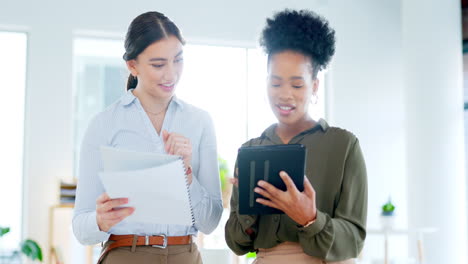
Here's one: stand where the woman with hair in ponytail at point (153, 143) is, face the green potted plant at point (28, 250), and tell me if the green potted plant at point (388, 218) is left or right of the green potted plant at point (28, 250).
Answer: right

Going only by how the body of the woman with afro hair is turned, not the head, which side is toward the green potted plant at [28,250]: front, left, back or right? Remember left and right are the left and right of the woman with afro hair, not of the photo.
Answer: right

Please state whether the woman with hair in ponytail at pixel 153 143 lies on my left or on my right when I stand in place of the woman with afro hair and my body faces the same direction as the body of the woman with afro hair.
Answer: on my right

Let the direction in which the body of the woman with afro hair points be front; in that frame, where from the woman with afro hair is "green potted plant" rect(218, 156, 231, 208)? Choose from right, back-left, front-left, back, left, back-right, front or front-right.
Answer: back-right

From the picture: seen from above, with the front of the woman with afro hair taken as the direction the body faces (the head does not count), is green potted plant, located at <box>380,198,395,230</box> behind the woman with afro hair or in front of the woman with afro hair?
behind

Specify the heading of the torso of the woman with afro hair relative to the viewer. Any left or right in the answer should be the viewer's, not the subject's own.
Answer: facing the viewer and to the left of the viewer

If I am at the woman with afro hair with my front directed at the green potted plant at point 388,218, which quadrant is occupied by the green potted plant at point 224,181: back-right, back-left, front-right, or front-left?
front-left

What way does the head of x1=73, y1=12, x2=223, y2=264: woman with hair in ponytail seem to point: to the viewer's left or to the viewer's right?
to the viewer's right

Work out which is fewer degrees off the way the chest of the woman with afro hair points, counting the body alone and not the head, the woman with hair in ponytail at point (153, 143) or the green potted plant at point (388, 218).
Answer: the woman with hair in ponytail
